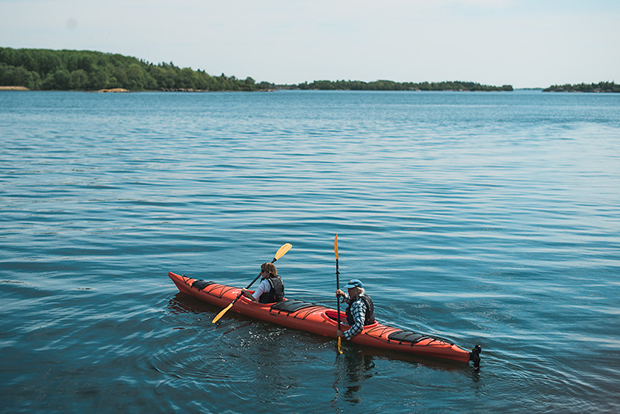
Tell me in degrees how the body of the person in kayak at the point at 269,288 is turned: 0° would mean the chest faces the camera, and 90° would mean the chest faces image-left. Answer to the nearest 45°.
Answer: approximately 135°

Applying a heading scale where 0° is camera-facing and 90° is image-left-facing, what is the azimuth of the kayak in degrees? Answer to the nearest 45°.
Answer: approximately 135°

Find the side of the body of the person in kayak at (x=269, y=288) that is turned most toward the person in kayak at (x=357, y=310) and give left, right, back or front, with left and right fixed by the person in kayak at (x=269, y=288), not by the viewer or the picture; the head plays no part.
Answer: back
